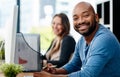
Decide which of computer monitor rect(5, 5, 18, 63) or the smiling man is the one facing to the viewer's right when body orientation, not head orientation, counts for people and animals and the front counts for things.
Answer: the computer monitor

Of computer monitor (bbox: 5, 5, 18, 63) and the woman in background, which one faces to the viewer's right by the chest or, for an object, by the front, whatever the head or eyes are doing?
the computer monitor

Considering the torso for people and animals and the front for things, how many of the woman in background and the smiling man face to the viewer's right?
0

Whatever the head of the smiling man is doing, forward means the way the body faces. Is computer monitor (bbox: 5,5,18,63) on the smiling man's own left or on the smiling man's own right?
on the smiling man's own right

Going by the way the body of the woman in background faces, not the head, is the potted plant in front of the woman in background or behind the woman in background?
in front

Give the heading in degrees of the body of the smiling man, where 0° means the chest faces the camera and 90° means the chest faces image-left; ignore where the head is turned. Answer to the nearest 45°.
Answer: approximately 45°

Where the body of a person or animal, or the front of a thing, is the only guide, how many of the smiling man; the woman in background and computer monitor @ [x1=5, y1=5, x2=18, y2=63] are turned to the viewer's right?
1

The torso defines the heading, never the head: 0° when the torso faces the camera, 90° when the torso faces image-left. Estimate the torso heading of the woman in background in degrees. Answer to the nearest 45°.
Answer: approximately 45°

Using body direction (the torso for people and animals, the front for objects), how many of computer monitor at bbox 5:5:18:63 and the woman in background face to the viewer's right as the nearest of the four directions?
1

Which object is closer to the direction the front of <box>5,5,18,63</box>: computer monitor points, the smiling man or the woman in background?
the smiling man

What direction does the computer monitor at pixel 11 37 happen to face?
to the viewer's right

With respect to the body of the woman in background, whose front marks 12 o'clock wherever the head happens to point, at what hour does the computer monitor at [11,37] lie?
The computer monitor is roughly at 11 o'clock from the woman in background.

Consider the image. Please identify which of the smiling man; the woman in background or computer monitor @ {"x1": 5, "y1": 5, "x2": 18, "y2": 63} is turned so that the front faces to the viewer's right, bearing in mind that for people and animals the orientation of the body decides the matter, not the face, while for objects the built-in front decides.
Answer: the computer monitor
